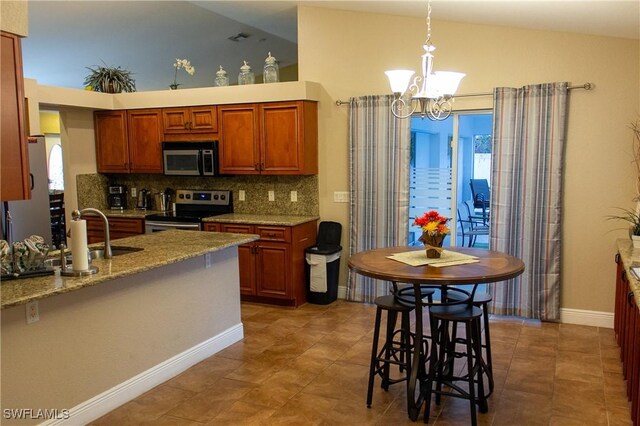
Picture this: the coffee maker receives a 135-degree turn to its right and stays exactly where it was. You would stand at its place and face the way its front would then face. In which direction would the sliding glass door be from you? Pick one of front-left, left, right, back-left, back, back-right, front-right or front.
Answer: back

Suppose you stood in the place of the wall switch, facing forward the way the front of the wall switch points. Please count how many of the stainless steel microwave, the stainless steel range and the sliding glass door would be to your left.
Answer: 1

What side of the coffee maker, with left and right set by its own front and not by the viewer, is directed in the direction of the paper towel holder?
front

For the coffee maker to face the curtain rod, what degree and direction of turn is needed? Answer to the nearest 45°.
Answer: approximately 45° to its left

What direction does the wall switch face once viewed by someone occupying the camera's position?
facing the viewer

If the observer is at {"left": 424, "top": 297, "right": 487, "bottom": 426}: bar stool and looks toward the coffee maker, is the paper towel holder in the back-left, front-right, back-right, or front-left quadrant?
front-left

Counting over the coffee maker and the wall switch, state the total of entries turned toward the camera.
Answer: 2

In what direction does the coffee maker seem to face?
toward the camera

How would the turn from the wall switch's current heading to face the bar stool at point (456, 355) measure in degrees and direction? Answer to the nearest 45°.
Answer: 0° — it already faces it

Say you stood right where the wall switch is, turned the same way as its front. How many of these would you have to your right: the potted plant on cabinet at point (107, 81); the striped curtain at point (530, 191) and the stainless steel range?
2

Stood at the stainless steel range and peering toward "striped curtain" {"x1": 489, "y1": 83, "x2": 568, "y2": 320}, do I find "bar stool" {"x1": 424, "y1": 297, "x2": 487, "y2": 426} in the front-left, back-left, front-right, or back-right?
front-right

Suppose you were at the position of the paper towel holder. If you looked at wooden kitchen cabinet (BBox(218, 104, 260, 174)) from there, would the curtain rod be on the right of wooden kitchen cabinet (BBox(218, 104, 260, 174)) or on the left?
right

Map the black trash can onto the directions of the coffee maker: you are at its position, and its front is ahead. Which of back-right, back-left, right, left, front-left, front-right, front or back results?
front-left

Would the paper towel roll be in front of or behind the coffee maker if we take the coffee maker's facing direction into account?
in front

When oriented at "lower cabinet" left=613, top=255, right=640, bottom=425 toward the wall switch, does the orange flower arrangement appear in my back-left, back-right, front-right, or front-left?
front-left

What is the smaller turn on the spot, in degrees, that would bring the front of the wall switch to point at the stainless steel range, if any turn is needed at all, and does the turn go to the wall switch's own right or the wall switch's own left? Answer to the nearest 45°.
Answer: approximately 90° to the wall switch's own right

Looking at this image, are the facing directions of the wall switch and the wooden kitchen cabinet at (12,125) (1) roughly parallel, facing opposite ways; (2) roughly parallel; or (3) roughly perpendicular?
roughly perpendicular
